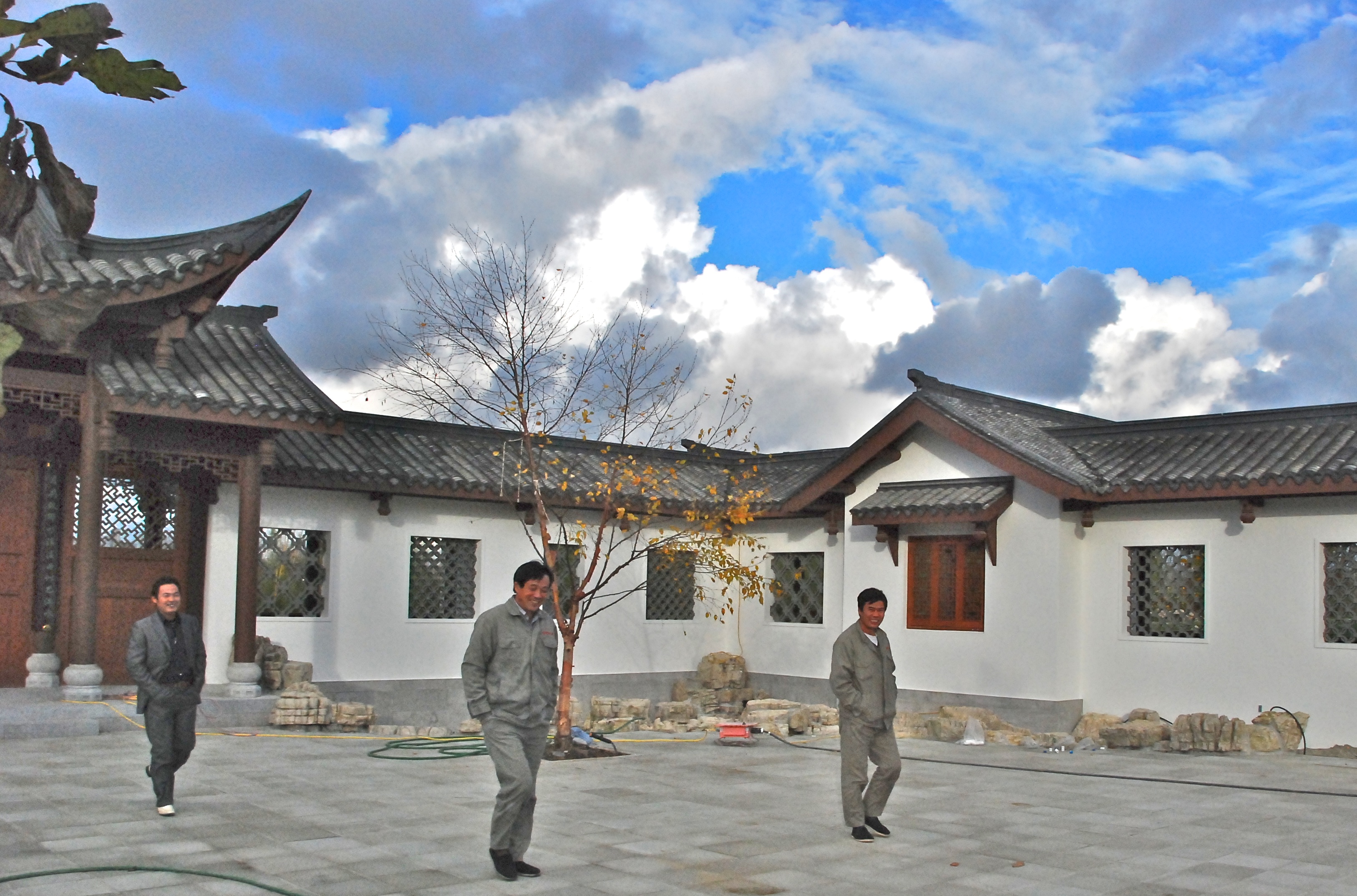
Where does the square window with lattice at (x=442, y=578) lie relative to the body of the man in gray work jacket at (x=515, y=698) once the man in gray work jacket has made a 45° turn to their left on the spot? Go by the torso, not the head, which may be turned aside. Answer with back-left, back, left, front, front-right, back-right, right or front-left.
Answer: left

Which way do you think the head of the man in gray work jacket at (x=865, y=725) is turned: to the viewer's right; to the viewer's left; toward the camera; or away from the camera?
toward the camera

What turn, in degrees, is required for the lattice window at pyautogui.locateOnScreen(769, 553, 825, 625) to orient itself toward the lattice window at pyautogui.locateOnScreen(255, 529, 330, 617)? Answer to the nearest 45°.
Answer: approximately 45° to its right

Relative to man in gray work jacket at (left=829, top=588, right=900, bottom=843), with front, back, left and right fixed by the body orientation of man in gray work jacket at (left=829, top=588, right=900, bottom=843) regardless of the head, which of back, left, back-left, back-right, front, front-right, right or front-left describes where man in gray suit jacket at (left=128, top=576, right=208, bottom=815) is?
back-right

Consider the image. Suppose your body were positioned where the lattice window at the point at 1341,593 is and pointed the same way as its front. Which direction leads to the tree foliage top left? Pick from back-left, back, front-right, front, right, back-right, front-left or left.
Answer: front

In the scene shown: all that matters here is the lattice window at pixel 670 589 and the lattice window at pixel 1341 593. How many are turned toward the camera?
2

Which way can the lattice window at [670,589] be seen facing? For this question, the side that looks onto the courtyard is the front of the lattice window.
toward the camera

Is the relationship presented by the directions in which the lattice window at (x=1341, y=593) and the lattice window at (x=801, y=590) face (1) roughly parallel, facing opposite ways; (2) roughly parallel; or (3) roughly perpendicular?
roughly parallel

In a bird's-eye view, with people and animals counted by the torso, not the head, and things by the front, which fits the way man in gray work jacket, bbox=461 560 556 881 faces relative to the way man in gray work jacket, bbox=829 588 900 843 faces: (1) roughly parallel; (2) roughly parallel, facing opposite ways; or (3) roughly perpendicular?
roughly parallel

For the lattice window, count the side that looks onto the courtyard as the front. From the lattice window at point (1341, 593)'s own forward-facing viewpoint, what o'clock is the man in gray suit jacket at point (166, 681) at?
The man in gray suit jacket is roughly at 1 o'clock from the lattice window.

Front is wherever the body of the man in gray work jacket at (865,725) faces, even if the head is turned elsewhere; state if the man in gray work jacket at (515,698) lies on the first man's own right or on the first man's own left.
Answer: on the first man's own right

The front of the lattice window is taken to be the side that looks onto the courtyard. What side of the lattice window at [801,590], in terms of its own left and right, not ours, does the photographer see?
front

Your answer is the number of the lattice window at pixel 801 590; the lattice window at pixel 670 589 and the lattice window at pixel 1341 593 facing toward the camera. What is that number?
3

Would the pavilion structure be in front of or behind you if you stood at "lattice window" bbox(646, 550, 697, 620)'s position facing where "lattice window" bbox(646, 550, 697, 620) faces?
in front

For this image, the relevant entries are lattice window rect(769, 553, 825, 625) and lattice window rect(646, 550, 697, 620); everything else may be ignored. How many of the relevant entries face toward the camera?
2

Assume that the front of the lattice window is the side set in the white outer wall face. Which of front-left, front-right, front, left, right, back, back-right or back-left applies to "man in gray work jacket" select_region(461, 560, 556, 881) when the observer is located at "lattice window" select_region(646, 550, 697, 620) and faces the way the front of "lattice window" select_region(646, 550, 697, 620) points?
front

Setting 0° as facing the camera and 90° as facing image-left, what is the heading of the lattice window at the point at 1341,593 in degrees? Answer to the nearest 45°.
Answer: approximately 0°
